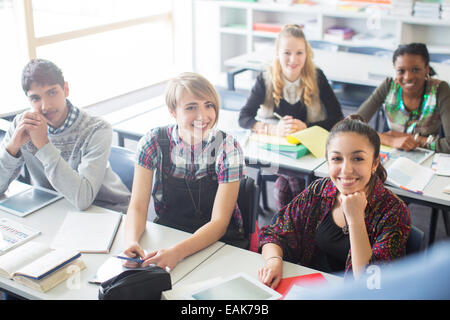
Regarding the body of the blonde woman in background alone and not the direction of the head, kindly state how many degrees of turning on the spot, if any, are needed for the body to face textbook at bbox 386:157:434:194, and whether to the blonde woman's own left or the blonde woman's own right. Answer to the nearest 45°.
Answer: approximately 45° to the blonde woman's own left

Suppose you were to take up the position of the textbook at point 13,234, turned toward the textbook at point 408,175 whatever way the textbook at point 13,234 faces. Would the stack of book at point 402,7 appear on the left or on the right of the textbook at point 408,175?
left

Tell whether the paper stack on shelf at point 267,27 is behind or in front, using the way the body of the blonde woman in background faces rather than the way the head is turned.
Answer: behind

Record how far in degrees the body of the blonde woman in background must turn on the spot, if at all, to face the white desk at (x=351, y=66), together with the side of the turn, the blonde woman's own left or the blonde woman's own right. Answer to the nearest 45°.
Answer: approximately 180°

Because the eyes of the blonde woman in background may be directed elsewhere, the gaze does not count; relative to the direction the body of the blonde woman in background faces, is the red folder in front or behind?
in front

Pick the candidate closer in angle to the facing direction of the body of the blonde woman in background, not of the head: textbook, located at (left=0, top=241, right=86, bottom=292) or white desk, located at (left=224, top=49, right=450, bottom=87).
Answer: the textbook

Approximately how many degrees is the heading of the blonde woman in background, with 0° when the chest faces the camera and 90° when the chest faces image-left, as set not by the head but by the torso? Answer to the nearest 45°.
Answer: approximately 0°

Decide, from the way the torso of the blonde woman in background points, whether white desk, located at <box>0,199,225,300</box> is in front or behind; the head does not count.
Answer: in front

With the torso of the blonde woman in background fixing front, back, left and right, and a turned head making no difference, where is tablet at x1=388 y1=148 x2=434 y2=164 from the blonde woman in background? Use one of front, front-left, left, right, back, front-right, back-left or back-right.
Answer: front-left
